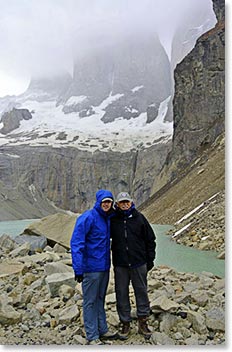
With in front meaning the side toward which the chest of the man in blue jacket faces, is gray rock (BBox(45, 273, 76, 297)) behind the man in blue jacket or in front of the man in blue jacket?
behind

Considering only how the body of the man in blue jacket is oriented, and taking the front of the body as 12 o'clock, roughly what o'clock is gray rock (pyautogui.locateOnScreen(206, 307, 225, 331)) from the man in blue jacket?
The gray rock is roughly at 10 o'clock from the man in blue jacket.

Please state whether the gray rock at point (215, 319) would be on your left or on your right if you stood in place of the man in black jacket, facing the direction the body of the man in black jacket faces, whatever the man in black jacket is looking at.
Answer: on your left

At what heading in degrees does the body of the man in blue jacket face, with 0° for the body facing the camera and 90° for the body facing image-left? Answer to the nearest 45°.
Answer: approximately 315°

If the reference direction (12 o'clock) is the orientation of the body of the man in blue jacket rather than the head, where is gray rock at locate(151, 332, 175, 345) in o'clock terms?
The gray rock is roughly at 10 o'clock from the man in blue jacket.

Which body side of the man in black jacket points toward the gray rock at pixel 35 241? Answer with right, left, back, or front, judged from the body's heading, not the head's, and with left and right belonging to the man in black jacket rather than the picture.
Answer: back

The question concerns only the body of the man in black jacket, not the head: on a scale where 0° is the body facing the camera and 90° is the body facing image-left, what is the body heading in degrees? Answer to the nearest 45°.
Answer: approximately 0°

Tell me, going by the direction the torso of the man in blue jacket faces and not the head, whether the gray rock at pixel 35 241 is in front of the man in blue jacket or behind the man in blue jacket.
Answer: behind
